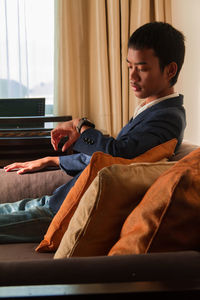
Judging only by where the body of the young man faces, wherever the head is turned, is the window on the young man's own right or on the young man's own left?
on the young man's own right

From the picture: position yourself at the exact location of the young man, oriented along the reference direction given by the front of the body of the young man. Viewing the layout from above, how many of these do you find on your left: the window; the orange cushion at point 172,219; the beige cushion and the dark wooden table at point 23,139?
2

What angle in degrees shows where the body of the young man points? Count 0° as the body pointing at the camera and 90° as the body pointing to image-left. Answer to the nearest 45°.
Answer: approximately 90°

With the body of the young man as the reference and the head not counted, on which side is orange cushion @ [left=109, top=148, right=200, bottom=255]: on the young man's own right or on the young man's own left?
on the young man's own left

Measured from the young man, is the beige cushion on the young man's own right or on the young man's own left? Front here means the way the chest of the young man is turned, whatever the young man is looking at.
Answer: on the young man's own left
